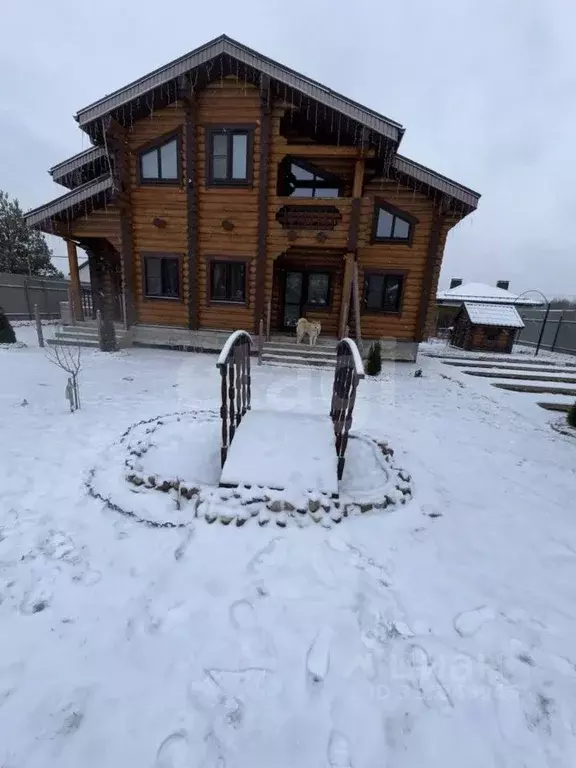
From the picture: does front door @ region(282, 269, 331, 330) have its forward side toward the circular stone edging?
yes

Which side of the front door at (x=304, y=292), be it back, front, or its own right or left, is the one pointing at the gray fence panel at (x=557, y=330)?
left

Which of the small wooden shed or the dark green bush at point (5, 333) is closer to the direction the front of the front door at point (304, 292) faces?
the dark green bush

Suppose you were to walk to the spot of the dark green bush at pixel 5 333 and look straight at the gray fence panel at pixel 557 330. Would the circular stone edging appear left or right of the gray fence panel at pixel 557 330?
right

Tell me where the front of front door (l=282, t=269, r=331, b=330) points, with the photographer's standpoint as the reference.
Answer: facing the viewer

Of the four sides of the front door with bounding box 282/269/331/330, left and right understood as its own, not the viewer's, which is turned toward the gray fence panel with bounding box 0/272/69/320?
right

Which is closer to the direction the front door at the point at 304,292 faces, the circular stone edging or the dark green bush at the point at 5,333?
the circular stone edging

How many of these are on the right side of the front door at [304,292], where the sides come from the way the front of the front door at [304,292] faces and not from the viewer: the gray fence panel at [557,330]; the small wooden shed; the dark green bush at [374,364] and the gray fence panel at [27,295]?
1

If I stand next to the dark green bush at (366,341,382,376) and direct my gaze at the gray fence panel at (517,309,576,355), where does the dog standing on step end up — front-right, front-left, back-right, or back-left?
back-left

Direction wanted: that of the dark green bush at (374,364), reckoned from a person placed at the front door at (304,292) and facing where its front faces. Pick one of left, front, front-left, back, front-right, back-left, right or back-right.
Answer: front-left

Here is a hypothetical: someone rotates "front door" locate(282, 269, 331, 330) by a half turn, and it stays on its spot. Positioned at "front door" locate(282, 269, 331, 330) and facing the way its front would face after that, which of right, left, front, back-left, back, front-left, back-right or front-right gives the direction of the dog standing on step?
back

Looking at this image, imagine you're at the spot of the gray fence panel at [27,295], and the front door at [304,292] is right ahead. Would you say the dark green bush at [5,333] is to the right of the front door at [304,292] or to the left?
right

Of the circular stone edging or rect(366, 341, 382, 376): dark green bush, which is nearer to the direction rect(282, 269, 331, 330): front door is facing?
the circular stone edging
